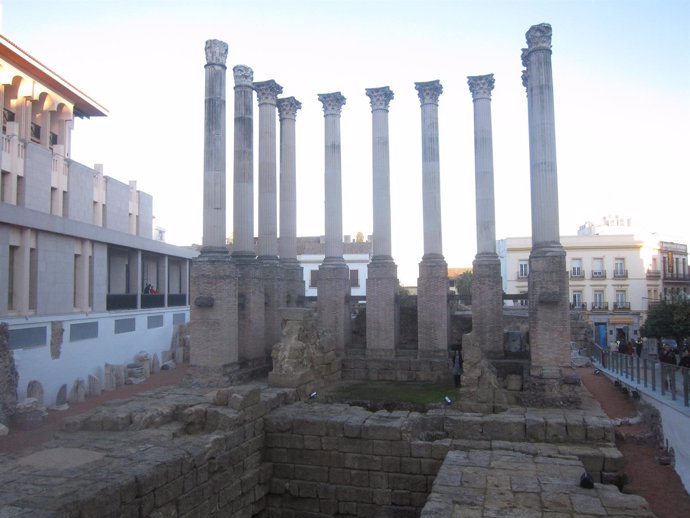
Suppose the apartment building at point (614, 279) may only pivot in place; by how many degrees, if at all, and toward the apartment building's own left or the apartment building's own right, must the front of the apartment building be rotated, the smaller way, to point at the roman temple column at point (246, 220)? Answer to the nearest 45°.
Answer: approximately 45° to the apartment building's own right

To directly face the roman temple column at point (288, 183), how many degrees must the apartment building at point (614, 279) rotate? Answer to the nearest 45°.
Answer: approximately 45° to its right

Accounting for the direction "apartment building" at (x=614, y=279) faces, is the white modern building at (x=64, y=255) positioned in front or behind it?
in front

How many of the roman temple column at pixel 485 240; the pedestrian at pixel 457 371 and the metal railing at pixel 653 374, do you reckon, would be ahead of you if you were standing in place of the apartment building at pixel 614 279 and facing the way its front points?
3

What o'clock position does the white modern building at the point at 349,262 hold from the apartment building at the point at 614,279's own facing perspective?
The white modern building is roughly at 3 o'clock from the apartment building.

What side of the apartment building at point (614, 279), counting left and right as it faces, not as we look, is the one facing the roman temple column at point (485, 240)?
front

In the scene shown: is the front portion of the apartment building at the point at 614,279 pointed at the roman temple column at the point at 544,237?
yes

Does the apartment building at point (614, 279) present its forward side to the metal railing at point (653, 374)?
yes

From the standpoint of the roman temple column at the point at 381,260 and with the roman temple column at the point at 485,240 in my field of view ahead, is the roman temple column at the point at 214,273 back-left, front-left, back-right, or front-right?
back-right

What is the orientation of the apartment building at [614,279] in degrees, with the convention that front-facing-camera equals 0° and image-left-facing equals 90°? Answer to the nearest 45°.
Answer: approximately 0°

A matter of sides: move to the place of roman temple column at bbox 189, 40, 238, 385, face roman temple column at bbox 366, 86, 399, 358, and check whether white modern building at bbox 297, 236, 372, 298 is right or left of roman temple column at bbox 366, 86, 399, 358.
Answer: left

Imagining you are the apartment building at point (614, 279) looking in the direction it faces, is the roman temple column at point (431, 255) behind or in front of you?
in front

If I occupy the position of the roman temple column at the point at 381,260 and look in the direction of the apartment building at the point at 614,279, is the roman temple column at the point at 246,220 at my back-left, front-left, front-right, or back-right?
back-left
